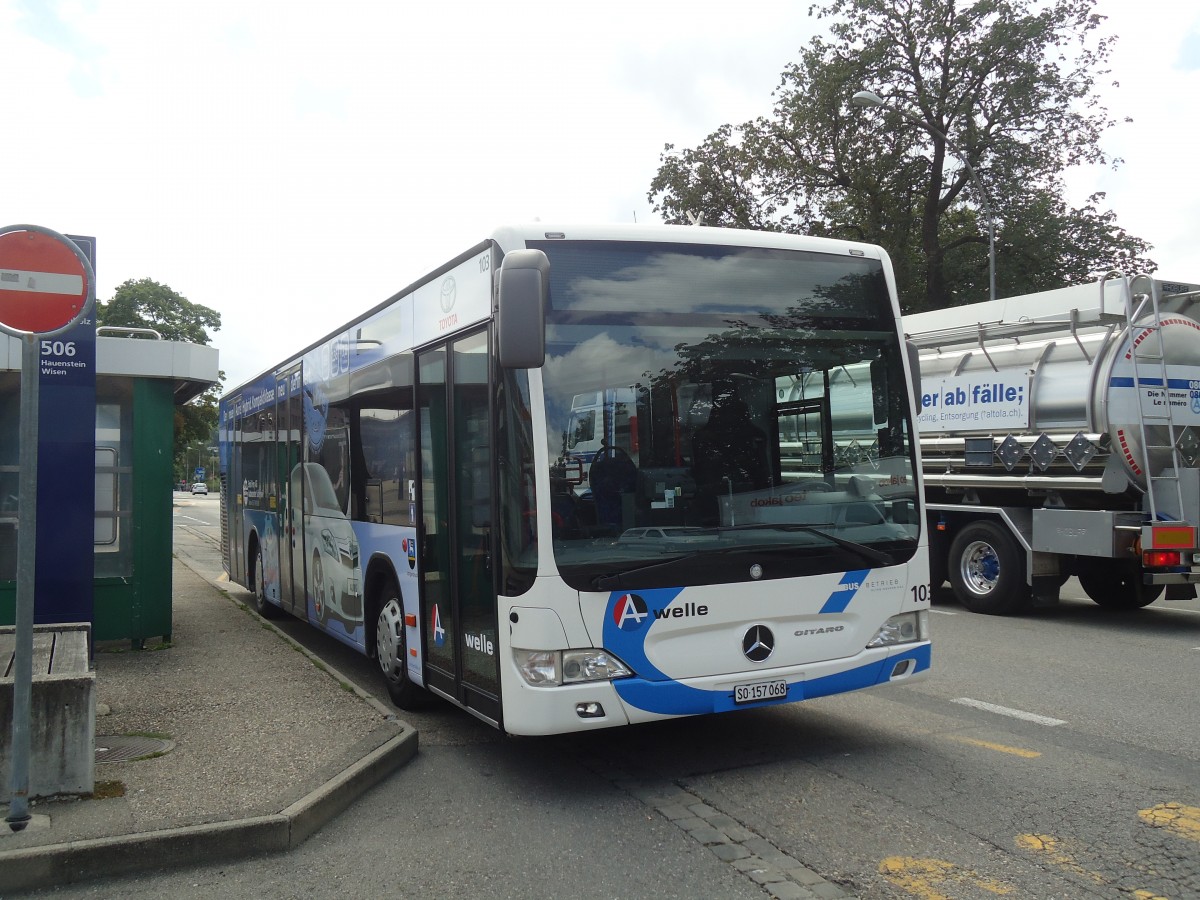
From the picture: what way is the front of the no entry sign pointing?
toward the camera

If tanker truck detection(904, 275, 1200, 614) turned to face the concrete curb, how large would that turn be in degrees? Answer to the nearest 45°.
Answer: approximately 90° to its left

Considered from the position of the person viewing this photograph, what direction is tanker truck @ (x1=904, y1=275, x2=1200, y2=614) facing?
facing away from the viewer and to the left of the viewer

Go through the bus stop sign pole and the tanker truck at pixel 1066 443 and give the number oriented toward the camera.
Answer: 1

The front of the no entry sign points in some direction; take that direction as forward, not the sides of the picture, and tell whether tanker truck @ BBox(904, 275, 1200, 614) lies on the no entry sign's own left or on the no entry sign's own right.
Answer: on the no entry sign's own left

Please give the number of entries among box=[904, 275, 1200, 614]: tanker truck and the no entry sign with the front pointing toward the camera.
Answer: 1

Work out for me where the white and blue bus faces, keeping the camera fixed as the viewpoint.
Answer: facing the viewer and to the right of the viewer

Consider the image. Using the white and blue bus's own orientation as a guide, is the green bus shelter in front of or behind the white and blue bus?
behind

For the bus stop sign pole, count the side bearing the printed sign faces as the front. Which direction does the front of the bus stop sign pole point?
toward the camera
